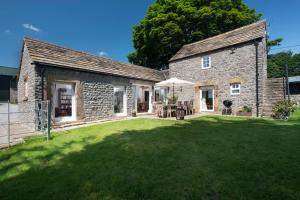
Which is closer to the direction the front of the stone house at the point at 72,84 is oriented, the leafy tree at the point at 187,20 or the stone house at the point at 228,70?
the stone house

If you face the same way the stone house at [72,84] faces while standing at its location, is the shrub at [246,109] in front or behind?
in front

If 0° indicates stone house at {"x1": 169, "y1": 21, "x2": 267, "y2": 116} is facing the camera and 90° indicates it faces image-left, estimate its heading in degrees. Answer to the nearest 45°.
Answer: approximately 45°

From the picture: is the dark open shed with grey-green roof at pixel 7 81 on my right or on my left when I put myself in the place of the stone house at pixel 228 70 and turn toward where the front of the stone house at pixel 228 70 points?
on my right

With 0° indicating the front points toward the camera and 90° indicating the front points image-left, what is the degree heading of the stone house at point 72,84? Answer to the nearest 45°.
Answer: approximately 315°

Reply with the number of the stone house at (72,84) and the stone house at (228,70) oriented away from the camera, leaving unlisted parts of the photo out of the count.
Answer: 0

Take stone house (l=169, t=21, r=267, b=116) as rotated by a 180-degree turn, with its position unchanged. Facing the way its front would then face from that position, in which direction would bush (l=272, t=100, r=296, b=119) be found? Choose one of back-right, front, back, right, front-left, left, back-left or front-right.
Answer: right

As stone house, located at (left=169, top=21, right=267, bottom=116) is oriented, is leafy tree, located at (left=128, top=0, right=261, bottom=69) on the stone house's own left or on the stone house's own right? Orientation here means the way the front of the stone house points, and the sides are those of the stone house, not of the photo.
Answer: on the stone house's own right

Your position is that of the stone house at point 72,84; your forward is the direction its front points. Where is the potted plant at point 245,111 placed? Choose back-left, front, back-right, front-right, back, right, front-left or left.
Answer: front-left

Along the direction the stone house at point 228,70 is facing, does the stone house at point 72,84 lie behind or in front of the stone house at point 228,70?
in front
